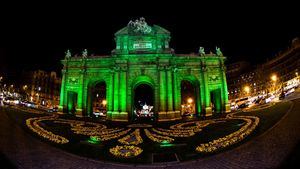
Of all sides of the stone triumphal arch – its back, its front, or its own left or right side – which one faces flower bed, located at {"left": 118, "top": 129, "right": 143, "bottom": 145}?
front

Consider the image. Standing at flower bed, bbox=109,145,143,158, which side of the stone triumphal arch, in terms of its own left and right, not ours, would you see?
front

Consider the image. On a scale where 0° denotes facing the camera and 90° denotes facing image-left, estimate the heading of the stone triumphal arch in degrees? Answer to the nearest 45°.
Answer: approximately 0°

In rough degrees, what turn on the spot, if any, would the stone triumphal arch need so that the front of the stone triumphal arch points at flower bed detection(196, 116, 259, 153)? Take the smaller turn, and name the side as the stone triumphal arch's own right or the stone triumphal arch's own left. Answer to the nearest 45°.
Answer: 0° — it already faces it
